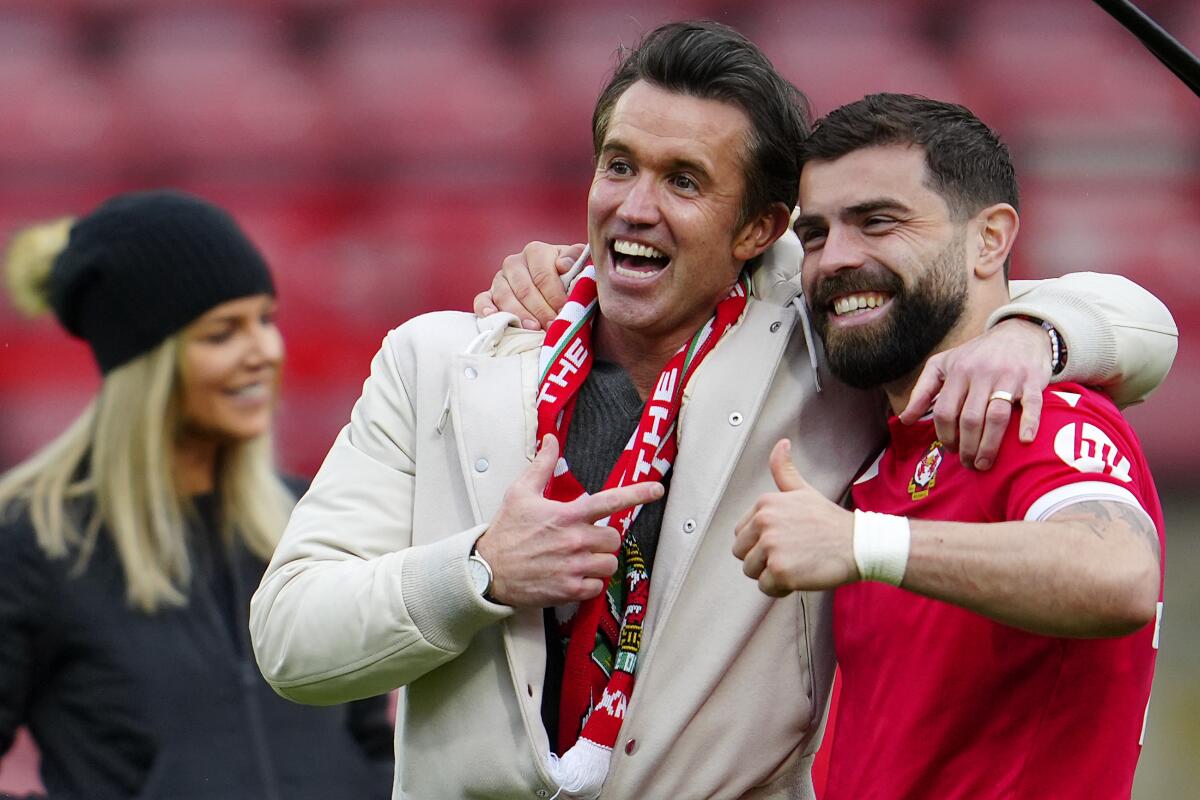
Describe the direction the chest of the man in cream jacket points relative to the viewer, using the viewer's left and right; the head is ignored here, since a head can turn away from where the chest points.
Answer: facing the viewer

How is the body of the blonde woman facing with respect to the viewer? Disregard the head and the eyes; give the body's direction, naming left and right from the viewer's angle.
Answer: facing the viewer and to the right of the viewer

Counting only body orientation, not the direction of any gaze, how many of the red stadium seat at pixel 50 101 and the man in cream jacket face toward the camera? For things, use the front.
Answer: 2

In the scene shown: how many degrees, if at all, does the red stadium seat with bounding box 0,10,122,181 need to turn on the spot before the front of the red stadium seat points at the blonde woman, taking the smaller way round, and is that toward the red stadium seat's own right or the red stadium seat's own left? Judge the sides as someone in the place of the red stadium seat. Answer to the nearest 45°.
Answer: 0° — it already faces them

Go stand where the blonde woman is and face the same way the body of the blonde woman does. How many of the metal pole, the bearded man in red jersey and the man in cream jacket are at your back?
0

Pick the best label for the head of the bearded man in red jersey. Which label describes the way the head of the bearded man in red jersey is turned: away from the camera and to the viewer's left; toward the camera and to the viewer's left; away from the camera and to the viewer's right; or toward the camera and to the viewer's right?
toward the camera and to the viewer's left

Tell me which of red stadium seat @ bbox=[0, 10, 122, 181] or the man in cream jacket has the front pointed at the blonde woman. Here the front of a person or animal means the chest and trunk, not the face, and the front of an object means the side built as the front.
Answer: the red stadium seat

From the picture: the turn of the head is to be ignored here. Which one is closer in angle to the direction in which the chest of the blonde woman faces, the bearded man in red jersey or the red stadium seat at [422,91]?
the bearded man in red jersey

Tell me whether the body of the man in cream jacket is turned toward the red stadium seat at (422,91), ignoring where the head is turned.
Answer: no

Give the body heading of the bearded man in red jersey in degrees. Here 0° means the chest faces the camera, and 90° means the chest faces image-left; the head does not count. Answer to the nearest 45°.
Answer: approximately 45°

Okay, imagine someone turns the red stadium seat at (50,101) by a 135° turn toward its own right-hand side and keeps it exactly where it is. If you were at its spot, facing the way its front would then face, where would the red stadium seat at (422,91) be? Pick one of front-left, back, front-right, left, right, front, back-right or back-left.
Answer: back-right

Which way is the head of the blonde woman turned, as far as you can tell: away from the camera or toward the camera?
toward the camera
